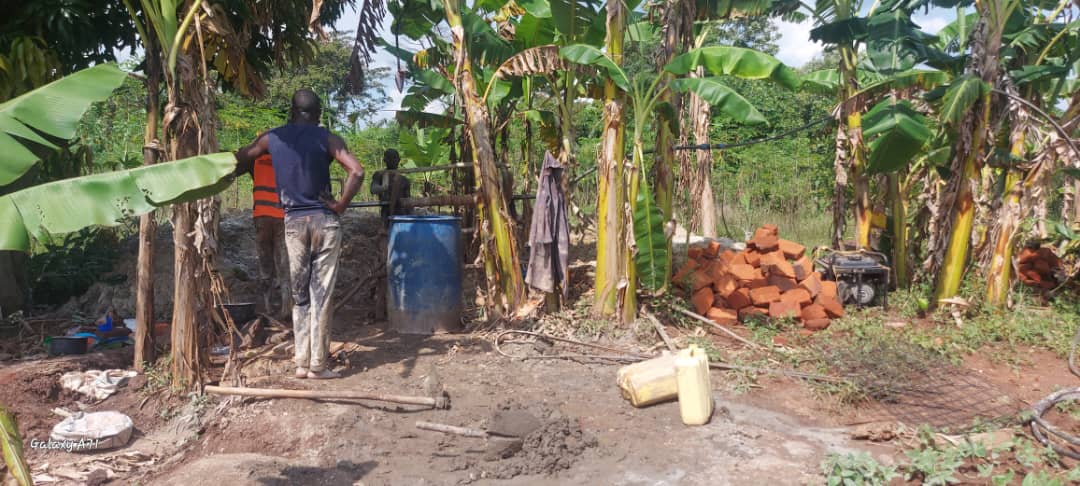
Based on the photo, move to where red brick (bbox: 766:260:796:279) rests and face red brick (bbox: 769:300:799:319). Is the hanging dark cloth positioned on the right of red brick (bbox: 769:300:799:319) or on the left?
right

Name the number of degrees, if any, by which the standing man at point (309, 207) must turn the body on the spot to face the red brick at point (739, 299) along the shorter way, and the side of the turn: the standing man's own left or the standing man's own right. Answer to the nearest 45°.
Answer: approximately 90° to the standing man's own right

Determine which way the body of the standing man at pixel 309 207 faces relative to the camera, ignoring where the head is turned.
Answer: away from the camera
